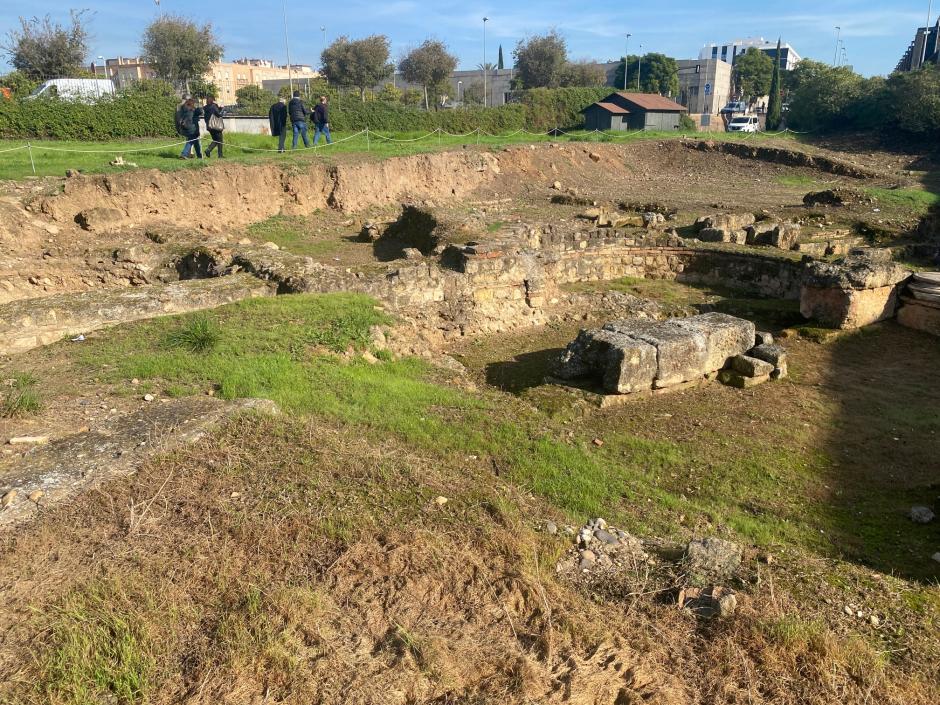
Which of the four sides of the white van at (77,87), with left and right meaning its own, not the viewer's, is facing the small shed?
back

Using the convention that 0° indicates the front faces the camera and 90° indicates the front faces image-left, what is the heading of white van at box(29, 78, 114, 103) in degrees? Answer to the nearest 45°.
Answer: approximately 90°

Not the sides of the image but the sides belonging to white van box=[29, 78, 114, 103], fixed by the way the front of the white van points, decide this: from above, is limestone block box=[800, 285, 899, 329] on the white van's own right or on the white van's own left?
on the white van's own left

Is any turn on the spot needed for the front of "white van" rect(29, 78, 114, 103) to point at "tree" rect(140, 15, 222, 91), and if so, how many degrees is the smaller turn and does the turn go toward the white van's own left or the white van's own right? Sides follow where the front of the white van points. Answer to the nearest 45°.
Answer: approximately 135° to the white van's own right

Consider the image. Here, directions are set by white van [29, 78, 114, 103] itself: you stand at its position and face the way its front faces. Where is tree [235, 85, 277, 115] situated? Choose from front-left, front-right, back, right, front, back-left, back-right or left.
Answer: back-right

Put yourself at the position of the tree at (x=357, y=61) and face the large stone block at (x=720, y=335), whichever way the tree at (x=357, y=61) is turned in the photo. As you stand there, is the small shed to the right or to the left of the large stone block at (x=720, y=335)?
left

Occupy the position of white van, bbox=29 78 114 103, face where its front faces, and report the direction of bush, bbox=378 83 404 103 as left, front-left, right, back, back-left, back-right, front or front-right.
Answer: back-right
